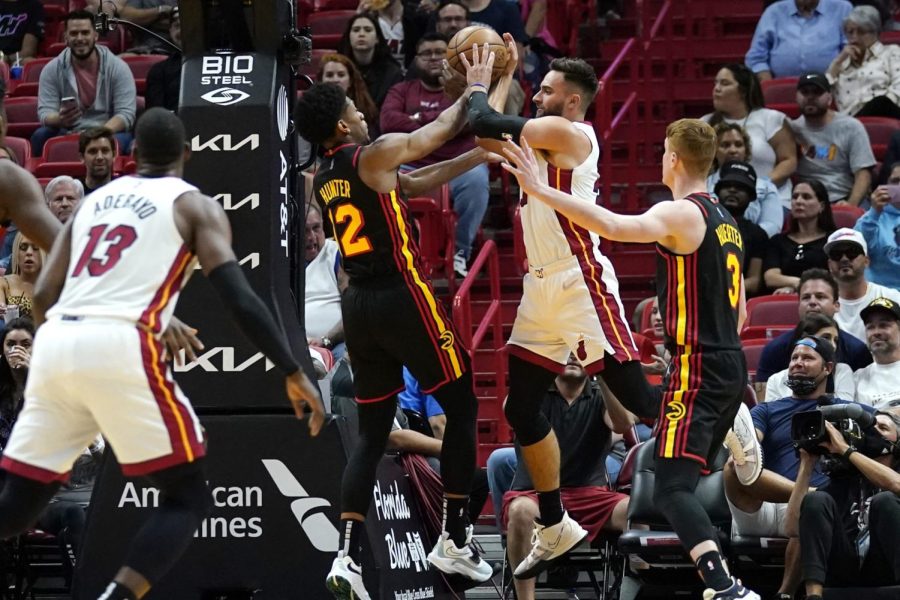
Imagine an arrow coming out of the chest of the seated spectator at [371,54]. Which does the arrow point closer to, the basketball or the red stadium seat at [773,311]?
the basketball

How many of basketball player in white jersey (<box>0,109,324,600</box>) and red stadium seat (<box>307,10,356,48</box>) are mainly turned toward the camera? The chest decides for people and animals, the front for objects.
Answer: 1

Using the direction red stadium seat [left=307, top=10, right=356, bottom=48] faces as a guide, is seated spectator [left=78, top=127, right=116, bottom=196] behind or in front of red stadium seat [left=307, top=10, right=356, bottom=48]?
in front

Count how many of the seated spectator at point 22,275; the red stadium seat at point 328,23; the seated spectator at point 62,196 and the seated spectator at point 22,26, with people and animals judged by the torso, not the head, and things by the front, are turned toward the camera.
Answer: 4

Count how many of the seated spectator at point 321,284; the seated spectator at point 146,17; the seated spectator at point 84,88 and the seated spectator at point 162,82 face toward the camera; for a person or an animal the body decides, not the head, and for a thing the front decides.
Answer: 4

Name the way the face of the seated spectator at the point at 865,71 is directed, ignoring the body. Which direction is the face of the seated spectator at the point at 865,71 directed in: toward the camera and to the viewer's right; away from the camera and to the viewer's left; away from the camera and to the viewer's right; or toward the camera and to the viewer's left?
toward the camera and to the viewer's left

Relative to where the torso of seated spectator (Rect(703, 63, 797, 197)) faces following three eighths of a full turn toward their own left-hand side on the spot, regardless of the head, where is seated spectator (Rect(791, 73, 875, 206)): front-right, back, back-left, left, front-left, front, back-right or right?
front

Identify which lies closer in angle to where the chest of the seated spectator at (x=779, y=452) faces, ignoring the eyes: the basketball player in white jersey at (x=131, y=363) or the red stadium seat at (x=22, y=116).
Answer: the basketball player in white jersey

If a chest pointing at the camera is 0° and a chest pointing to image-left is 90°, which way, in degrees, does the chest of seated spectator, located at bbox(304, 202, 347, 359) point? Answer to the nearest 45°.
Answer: approximately 0°

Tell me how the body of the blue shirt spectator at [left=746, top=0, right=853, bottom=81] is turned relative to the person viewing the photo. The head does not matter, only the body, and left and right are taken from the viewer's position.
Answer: facing the viewer

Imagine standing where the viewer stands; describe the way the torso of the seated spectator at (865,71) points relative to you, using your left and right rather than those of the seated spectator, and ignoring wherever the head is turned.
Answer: facing the viewer and to the left of the viewer

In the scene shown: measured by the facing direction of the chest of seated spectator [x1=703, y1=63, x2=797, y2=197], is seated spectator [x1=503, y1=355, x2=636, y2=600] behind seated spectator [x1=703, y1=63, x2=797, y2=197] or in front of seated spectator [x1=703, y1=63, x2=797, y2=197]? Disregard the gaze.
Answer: in front

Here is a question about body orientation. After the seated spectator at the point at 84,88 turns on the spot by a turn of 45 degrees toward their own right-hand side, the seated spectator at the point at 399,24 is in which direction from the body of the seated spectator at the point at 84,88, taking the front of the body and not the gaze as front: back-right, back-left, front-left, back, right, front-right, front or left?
back-left
